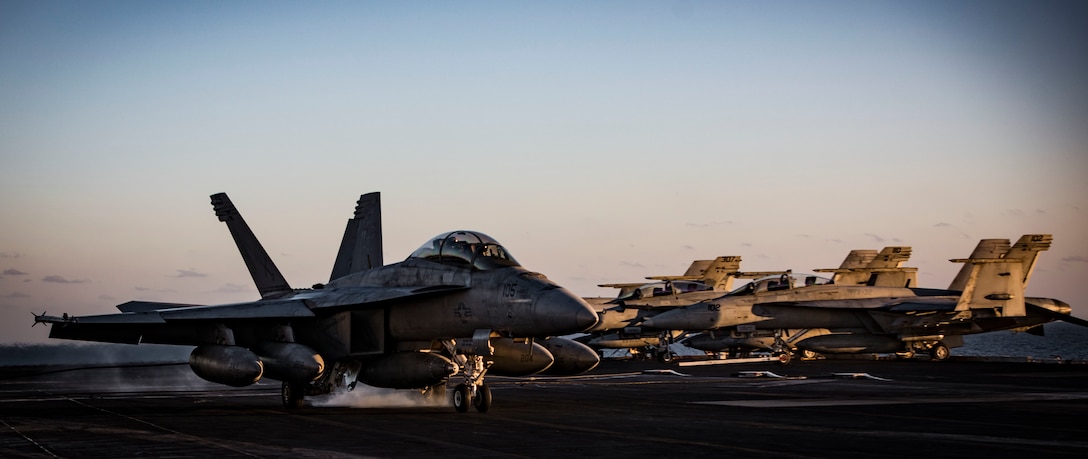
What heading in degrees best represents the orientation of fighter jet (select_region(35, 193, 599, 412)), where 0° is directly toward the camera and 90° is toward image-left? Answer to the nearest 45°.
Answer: approximately 315°

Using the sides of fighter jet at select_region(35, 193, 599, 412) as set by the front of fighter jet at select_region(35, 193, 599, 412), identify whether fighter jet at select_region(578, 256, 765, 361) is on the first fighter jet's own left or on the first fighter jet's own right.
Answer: on the first fighter jet's own left

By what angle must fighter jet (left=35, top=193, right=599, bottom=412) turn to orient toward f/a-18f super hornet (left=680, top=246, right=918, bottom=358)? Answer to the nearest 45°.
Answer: approximately 90° to its left

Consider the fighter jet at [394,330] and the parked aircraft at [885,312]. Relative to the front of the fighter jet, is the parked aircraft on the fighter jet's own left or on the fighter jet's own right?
on the fighter jet's own left
